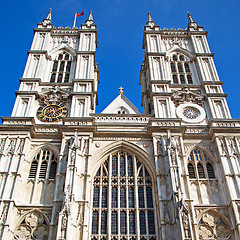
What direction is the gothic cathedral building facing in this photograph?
toward the camera
